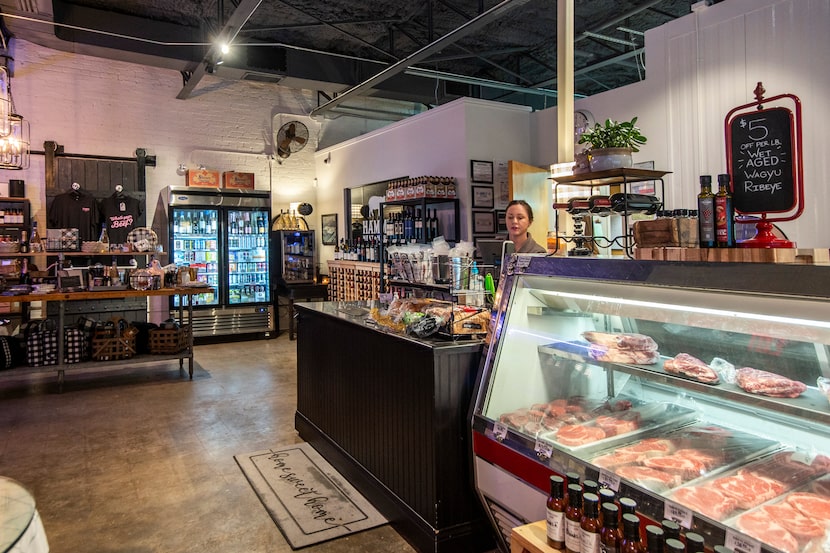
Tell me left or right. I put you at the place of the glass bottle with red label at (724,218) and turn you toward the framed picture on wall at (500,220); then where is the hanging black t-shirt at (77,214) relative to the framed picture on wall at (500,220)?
left

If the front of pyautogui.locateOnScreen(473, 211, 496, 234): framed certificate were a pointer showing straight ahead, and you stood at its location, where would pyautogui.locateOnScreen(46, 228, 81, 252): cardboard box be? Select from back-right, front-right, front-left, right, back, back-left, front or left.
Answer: right

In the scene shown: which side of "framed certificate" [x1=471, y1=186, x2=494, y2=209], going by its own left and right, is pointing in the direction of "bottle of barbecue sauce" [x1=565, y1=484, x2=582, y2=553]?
front

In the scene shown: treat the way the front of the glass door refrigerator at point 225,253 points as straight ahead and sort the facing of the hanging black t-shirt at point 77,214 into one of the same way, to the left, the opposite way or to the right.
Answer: the same way

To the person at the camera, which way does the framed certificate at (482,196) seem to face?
facing the viewer

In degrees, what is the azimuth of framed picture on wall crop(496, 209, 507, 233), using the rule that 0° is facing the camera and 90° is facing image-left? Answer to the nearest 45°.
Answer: approximately 0°

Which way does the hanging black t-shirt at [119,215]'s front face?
toward the camera

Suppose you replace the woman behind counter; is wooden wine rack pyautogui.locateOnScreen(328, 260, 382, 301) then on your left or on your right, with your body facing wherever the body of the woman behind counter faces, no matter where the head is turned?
on your right

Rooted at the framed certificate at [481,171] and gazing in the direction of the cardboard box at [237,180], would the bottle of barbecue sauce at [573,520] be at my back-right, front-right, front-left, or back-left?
back-left

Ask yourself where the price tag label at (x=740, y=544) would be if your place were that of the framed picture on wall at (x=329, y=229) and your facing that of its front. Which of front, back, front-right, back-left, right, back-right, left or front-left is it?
front-left

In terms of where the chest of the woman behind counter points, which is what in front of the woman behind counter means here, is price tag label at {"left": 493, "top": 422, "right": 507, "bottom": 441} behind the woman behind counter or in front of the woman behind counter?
in front

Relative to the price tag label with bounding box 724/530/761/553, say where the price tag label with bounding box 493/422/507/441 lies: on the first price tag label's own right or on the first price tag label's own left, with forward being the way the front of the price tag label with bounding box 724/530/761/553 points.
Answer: on the first price tag label's own right

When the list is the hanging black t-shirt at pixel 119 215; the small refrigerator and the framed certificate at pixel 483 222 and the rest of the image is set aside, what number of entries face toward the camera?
3

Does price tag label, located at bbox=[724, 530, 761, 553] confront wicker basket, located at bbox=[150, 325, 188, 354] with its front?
no
